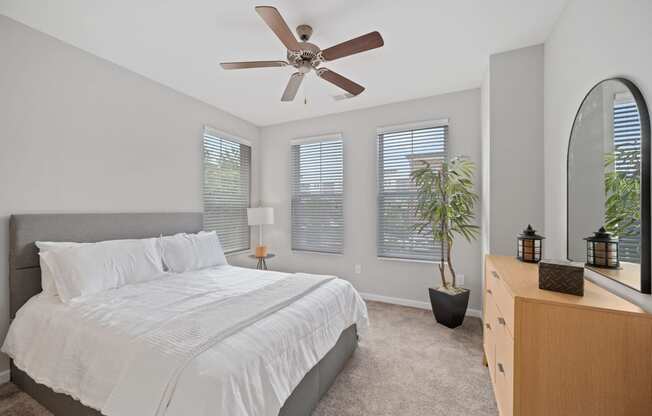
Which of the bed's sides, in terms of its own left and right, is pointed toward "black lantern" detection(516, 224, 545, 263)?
front

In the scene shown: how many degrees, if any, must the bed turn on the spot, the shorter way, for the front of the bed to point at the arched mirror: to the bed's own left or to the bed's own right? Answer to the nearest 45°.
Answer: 0° — it already faces it

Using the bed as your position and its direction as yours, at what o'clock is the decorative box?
The decorative box is roughly at 12 o'clock from the bed.

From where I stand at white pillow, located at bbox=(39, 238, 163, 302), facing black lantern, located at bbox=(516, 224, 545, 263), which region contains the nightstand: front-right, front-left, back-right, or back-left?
front-left

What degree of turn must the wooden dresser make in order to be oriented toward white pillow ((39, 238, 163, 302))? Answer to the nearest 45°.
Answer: approximately 45° to its left

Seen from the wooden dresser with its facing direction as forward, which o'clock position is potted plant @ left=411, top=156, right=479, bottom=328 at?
The potted plant is roughly at 2 o'clock from the wooden dresser.

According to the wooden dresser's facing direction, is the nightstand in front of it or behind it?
in front

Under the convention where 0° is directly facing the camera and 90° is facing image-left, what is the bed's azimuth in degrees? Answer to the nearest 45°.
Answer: approximately 315°

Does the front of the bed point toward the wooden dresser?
yes

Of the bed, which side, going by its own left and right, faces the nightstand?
left

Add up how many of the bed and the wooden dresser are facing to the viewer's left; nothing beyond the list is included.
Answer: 1

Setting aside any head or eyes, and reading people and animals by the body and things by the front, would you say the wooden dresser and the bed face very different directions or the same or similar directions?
very different directions

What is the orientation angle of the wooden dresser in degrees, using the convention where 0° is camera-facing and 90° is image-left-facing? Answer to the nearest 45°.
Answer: approximately 90°

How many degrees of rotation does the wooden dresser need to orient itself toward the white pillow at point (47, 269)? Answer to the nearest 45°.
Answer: approximately 45° to its left

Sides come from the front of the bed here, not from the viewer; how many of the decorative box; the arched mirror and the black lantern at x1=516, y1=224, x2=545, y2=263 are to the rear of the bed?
0
